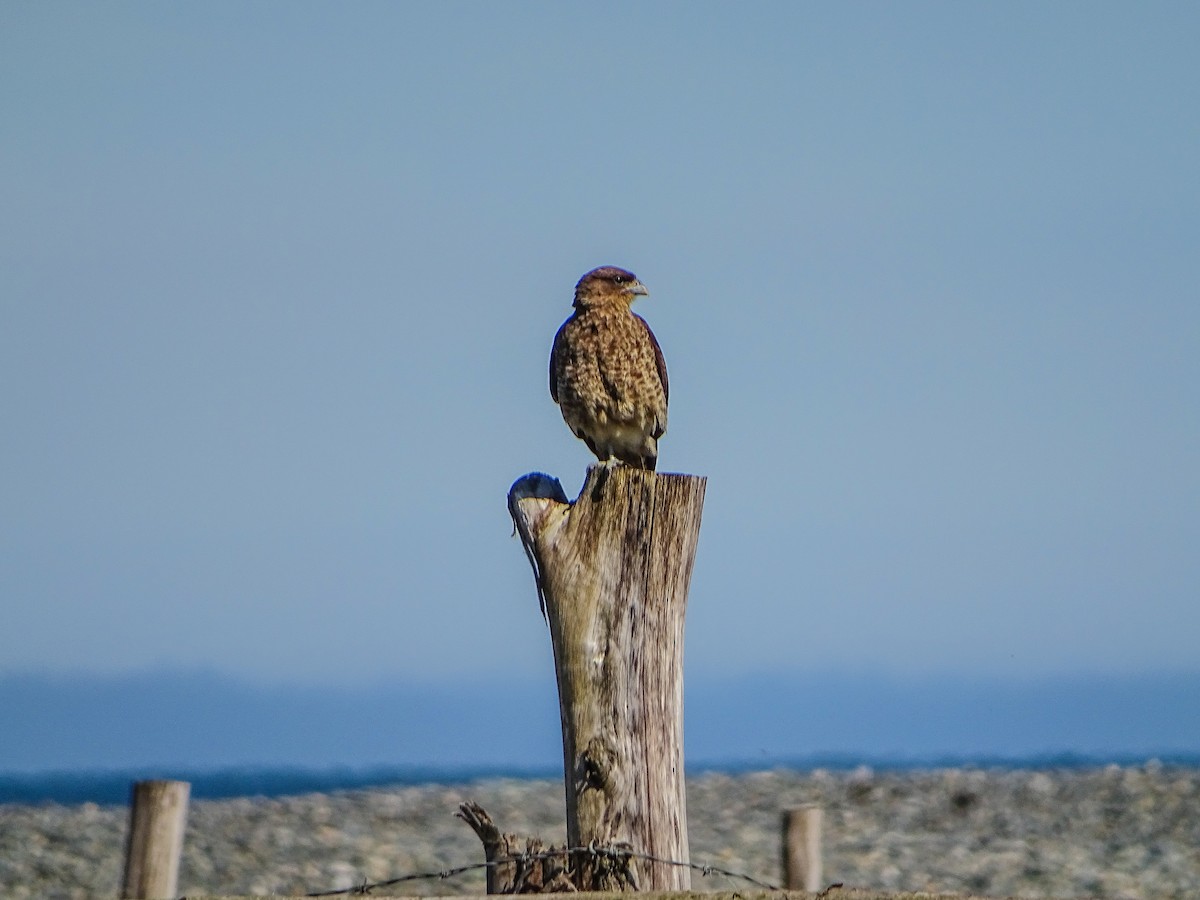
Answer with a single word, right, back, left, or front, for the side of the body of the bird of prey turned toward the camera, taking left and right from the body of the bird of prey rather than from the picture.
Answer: front
